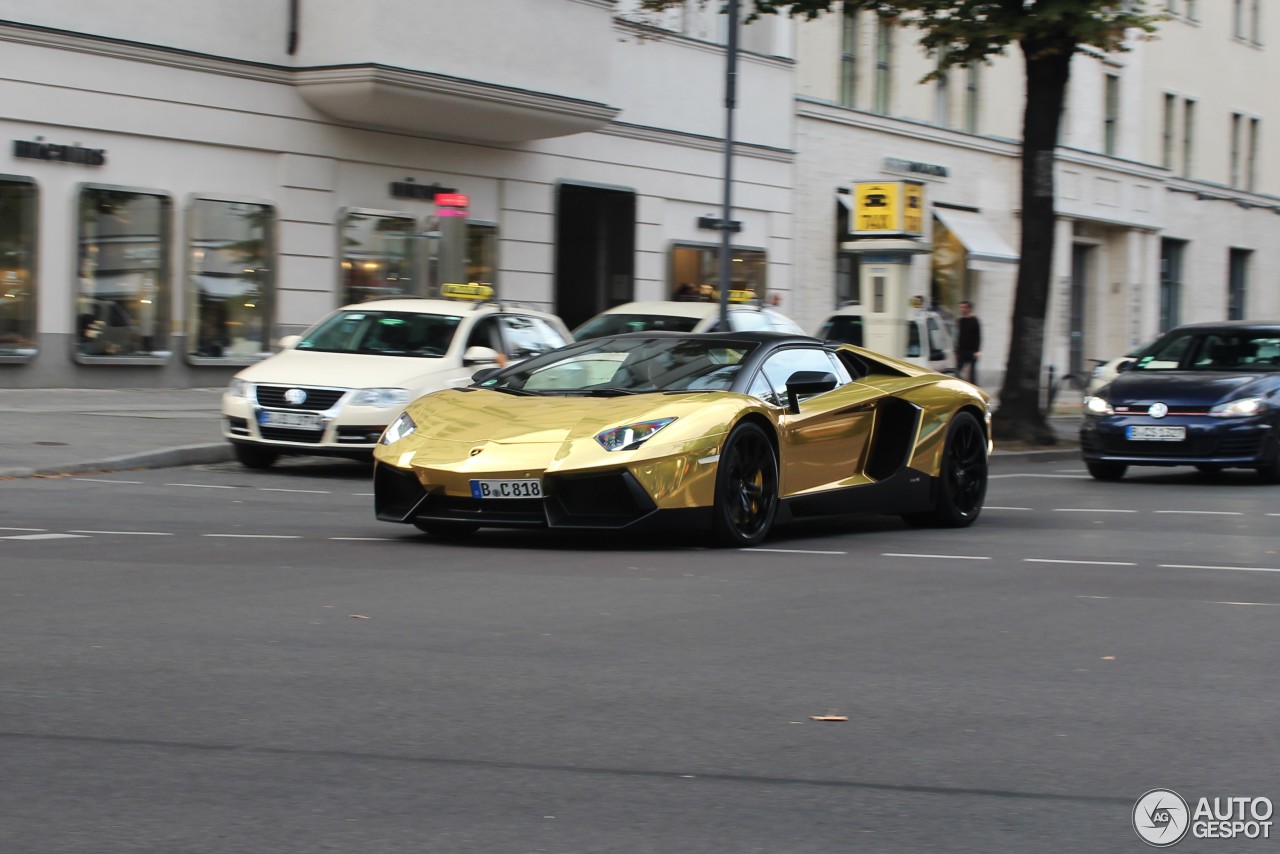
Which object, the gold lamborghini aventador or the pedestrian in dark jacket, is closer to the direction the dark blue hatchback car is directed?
the gold lamborghini aventador

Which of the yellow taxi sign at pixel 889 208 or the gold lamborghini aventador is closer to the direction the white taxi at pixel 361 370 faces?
the gold lamborghini aventador

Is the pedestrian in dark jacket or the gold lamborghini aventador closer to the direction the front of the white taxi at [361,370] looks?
the gold lamborghini aventador

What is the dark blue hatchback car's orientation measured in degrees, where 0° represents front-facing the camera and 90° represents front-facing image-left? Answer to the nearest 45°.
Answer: approximately 45°

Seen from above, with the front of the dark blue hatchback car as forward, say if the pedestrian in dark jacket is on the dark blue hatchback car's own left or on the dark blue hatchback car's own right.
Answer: on the dark blue hatchback car's own right

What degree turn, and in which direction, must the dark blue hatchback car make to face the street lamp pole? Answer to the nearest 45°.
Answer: approximately 90° to its right

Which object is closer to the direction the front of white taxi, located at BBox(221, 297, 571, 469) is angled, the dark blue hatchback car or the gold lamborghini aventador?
the gold lamborghini aventador

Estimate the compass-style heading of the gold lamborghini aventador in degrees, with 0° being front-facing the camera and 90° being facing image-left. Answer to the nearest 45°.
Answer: approximately 45°

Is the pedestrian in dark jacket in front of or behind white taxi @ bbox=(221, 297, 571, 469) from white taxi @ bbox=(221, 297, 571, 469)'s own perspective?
behind

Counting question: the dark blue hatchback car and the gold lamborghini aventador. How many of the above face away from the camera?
0

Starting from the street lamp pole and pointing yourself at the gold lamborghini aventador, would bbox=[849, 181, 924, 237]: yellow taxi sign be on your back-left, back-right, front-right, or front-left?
back-left
